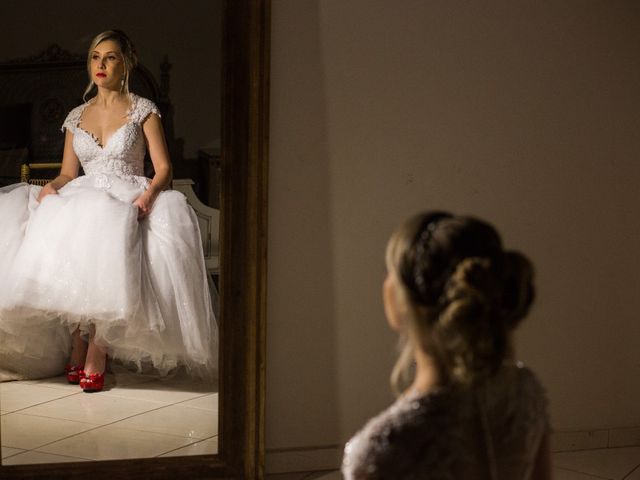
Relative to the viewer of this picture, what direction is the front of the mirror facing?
facing the viewer

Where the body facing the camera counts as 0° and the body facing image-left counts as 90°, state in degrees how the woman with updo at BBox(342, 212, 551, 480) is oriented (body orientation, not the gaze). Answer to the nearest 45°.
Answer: approximately 135°

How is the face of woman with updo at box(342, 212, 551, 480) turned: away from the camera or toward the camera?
away from the camera

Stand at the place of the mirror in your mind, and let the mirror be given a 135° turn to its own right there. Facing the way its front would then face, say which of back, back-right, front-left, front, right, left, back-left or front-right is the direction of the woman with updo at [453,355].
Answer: back-left
